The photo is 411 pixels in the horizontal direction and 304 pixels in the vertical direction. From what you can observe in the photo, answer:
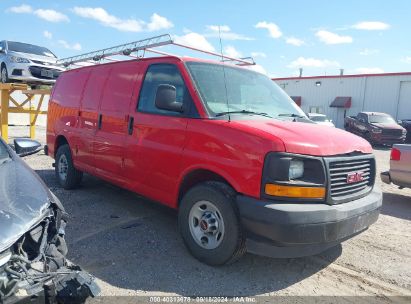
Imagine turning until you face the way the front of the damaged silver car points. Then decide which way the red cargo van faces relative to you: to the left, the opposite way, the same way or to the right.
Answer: the same way

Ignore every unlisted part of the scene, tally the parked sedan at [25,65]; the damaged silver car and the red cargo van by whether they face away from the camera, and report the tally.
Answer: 0

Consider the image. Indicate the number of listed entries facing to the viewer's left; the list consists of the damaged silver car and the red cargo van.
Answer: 0

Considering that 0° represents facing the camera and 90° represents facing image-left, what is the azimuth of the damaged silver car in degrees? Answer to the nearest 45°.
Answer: approximately 315°

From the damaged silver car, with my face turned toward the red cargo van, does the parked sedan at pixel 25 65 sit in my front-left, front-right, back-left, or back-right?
front-left

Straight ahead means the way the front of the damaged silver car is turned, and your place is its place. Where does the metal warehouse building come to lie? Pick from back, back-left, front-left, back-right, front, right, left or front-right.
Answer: left

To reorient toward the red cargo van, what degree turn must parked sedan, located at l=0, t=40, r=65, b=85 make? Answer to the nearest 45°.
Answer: approximately 45° to its right

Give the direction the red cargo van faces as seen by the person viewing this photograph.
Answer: facing the viewer and to the right of the viewer

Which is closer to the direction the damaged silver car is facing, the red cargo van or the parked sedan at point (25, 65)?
the red cargo van

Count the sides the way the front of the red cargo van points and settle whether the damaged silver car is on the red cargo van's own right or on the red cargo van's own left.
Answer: on the red cargo van's own right

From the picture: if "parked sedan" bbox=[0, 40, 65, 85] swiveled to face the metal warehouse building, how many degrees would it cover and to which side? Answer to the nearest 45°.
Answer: approximately 90° to its left

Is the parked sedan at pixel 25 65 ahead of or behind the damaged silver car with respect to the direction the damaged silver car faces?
behind

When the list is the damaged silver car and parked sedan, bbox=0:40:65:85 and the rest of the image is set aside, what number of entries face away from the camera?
0

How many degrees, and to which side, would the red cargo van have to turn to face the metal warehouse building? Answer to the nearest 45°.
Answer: approximately 135° to its left

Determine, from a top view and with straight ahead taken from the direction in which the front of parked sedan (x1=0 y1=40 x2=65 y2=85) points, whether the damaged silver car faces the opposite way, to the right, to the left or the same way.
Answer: the same way
